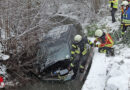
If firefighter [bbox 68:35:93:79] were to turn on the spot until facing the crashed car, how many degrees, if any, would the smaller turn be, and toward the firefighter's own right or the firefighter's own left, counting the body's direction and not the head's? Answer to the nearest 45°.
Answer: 0° — they already face it

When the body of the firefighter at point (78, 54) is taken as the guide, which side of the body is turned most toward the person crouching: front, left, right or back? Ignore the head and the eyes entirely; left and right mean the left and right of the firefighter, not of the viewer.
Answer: back

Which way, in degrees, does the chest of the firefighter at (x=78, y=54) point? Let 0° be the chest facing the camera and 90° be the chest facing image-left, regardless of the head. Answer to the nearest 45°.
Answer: approximately 45°

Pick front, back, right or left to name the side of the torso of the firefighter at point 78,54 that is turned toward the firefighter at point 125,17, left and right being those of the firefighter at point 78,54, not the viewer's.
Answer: back

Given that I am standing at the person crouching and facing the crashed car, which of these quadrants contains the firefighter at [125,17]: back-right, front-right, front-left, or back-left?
back-right
